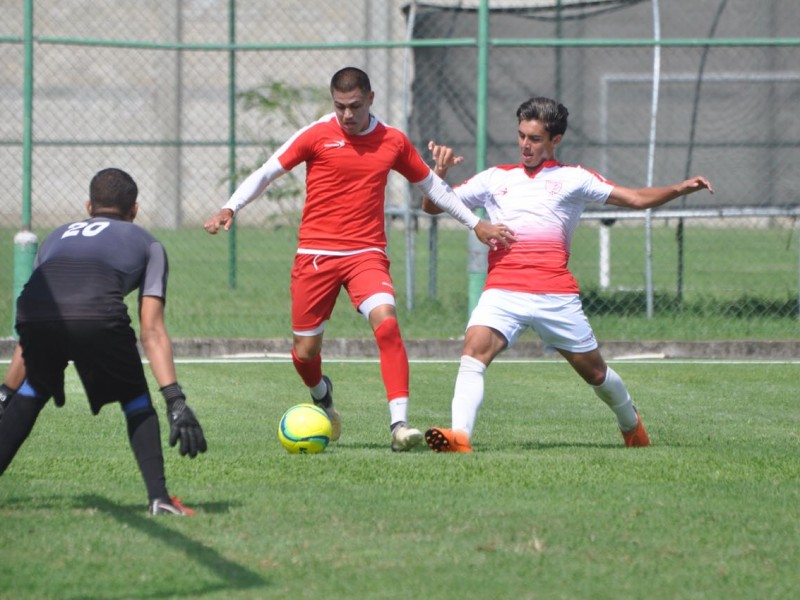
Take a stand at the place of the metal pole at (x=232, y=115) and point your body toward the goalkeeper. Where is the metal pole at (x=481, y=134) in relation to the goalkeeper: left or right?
left

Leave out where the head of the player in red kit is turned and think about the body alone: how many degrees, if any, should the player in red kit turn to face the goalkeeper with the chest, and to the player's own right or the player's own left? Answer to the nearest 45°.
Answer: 0° — they already face them

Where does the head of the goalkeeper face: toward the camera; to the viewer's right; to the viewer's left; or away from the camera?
away from the camera

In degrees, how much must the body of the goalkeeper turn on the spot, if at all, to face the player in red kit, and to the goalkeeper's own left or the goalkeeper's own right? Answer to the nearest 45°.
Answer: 0° — they already face them

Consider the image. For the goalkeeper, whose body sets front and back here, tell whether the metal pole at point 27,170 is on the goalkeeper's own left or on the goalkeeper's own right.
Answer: on the goalkeeper's own left

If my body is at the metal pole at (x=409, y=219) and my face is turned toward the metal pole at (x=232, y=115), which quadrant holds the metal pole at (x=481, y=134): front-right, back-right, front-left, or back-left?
back-left

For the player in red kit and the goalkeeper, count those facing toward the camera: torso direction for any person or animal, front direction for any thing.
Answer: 1

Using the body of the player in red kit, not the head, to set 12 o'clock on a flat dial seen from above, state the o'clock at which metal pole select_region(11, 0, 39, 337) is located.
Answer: The metal pole is roughly at 5 o'clock from the player in red kit.

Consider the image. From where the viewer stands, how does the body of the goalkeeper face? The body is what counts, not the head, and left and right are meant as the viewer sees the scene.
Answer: facing away from the viewer and to the right of the viewer

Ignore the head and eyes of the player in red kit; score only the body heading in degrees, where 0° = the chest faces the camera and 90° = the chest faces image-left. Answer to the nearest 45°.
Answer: approximately 0°
